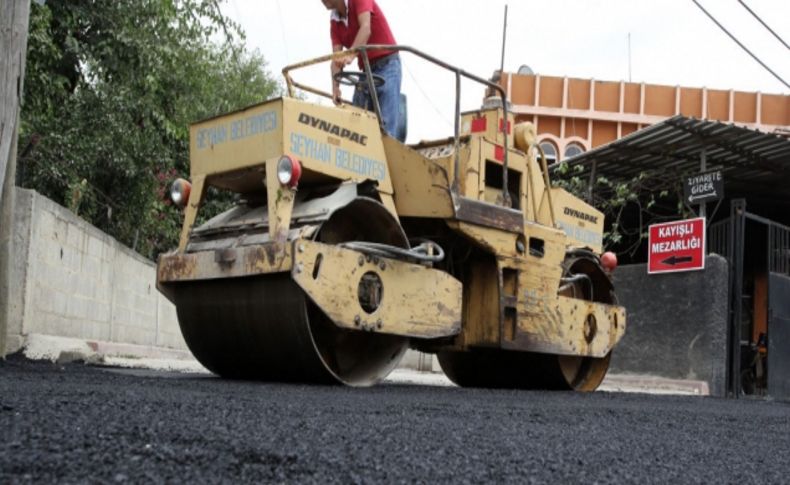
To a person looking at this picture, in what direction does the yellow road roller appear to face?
facing the viewer and to the left of the viewer

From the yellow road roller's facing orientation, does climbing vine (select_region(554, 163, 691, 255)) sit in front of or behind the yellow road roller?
behind

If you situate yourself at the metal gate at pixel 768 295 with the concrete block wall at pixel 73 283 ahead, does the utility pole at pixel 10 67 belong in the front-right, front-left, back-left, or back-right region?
front-left

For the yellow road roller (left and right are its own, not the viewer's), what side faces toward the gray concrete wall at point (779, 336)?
back

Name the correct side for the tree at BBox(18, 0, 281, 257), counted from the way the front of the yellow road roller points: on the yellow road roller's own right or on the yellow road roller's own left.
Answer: on the yellow road roller's own right

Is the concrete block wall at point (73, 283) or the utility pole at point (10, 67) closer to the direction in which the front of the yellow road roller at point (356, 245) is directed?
the utility pole

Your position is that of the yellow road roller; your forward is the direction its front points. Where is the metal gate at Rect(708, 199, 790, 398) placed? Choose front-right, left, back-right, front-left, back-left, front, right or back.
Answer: back

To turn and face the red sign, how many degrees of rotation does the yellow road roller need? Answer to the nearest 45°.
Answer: approximately 180°

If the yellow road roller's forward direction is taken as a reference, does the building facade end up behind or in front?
behind

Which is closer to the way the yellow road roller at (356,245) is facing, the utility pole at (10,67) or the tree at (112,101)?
the utility pole
